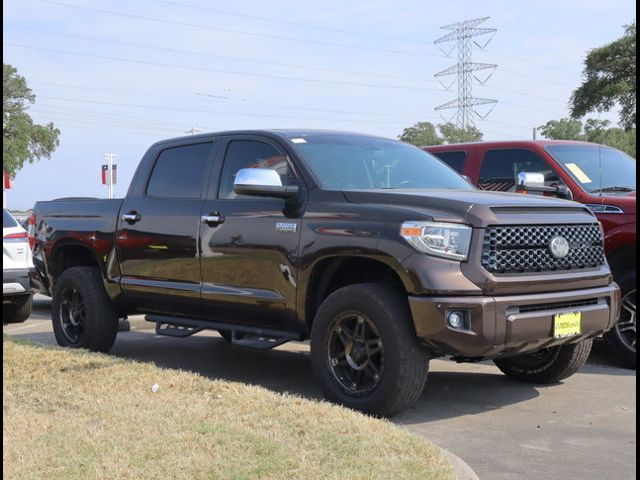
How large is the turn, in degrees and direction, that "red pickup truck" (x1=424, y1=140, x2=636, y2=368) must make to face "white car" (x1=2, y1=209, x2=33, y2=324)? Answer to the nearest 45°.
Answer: approximately 135° to its right

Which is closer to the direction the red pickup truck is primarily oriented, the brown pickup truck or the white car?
the brown pickup truck

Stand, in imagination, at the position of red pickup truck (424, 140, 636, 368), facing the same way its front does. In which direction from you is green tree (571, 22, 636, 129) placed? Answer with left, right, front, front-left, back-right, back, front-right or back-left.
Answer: back-left

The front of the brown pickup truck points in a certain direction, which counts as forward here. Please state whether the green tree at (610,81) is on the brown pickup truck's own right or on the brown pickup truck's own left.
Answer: on the brown pickup truck's own left

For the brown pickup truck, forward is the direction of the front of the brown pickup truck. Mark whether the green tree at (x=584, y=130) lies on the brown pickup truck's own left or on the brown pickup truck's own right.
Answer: on the brown pickup truck's own left

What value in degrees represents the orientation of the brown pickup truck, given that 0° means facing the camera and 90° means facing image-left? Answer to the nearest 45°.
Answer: approximately 315°

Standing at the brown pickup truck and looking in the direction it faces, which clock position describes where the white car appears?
The white car is roughly at 6 o'clock from the brown pickup truck.

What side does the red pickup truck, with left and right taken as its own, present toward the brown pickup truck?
right

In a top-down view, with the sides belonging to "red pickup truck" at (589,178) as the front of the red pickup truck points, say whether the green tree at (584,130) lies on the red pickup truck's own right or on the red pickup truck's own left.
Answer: on the red pickup truck's own left

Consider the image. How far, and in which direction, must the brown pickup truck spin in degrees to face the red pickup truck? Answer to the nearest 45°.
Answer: approximately 90° to its left
